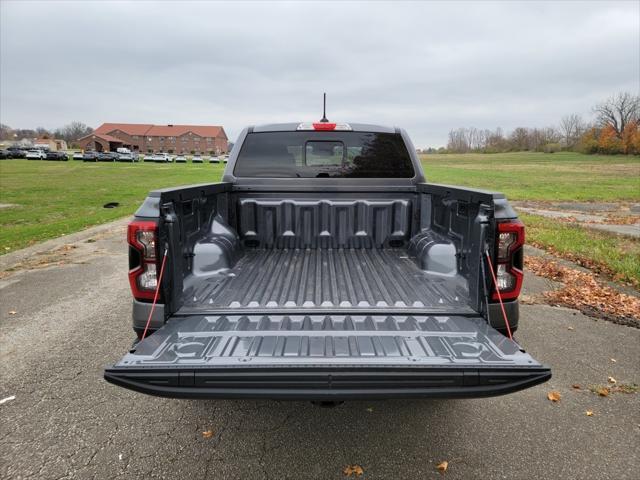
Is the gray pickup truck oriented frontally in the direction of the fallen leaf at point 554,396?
no

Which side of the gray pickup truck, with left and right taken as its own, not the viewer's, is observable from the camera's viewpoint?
back
